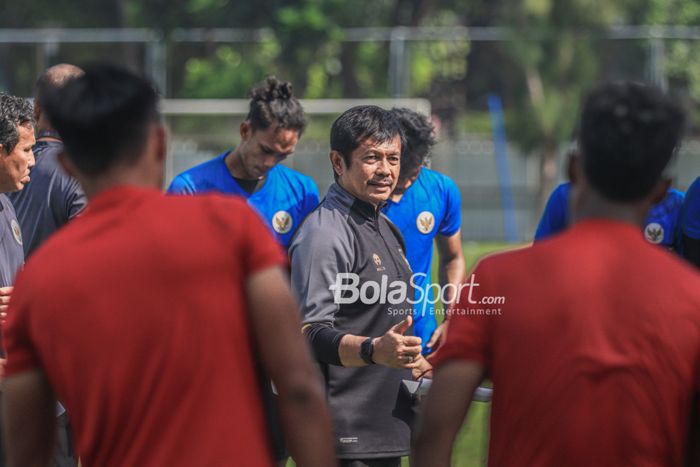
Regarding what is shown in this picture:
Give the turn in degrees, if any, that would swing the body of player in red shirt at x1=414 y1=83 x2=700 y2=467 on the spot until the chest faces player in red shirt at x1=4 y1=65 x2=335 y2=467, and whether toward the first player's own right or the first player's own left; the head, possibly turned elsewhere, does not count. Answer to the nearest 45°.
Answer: approximately 90° to the first player's own left

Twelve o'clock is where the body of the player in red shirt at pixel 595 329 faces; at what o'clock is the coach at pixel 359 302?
The coach is roughly at 11 o'clock from the player in red shirt.

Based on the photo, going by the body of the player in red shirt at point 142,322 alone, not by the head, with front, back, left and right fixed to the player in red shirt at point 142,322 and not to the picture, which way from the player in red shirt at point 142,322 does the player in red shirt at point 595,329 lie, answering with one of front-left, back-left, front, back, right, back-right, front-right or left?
right

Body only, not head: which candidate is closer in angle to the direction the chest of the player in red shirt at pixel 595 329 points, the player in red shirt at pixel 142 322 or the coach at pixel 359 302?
the coach

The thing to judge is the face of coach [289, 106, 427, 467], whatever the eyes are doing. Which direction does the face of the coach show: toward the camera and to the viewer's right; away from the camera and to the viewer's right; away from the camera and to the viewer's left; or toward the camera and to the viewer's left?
toward the camera and to the viewer's right

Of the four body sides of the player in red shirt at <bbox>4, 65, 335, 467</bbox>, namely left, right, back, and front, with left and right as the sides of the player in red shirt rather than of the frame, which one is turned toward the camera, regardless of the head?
back

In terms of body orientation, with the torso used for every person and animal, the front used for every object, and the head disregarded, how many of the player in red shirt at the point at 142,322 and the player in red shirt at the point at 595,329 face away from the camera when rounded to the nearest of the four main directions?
2

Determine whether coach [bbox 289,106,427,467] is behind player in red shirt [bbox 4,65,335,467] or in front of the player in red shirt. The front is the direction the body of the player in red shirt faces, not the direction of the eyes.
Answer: in front

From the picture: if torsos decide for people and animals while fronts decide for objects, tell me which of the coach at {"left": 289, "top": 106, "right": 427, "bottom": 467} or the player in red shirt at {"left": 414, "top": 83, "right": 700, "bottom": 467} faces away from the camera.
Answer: the player in red shirt

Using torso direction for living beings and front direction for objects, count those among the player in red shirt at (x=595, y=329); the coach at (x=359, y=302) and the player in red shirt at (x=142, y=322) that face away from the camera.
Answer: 2

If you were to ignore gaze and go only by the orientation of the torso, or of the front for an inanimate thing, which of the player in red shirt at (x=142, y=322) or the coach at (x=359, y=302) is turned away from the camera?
the player in red shirt

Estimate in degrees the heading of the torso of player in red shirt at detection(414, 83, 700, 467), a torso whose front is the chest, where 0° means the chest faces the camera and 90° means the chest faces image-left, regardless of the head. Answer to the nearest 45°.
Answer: approximately 180°

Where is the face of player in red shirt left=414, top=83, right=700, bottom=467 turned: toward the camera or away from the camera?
away from the camera

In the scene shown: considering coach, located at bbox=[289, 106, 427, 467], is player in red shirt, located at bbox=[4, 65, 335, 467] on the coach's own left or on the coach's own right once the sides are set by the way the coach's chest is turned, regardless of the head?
on the coach's own right
